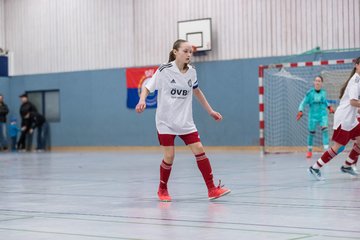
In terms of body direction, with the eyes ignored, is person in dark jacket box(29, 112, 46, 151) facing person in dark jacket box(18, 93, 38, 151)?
yes

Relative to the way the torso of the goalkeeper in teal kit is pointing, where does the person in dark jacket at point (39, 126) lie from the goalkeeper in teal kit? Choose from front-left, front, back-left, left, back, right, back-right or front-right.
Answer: back-right

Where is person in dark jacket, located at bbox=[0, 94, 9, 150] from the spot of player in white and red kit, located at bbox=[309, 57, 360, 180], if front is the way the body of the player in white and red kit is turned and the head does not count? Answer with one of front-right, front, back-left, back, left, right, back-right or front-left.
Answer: back-left

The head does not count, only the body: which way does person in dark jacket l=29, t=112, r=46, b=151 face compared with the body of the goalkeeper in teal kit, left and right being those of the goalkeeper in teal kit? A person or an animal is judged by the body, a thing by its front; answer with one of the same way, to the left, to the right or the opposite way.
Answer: to the right

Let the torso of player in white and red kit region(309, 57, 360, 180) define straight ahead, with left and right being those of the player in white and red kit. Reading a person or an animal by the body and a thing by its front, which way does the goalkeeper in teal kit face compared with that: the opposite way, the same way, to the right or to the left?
to the right

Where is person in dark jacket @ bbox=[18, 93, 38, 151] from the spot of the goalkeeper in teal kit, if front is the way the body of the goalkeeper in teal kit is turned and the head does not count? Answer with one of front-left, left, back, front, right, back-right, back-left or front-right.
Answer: back-right

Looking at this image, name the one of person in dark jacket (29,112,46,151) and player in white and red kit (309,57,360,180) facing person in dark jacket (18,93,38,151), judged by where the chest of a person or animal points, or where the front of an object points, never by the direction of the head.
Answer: person in dark jacket (29,112,46,151)

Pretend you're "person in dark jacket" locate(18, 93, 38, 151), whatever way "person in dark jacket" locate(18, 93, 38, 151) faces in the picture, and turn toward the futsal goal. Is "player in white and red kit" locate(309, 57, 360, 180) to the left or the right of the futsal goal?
right

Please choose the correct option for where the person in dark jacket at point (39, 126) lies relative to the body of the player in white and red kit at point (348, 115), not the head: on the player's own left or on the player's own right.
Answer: on the player's own left

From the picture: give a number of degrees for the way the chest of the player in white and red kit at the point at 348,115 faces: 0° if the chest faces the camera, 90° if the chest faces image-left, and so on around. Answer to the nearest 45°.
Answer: approximately 270°

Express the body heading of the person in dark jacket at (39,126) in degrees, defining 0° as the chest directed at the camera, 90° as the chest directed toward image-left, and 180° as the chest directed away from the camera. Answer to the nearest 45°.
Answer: approximately 90°
